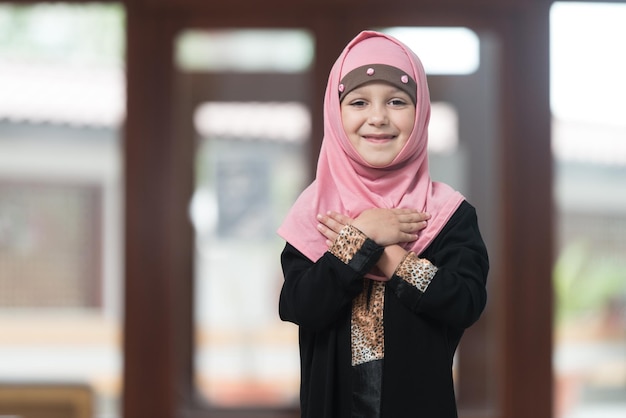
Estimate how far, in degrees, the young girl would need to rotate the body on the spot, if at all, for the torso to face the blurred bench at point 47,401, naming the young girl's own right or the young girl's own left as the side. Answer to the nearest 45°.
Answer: approximately 135° to the young girl's own right

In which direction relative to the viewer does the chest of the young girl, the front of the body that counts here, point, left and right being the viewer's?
facing the viewer
